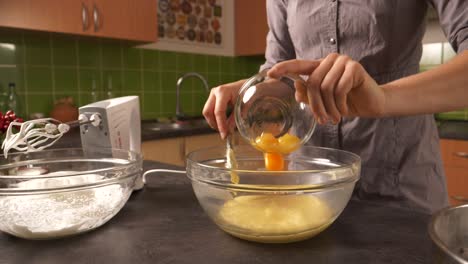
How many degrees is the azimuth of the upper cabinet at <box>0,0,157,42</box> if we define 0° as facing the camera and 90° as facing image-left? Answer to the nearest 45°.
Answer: approximately 315°

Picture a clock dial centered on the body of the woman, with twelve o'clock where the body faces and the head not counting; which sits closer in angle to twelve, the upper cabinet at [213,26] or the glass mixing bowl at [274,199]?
the glass mixing bowl

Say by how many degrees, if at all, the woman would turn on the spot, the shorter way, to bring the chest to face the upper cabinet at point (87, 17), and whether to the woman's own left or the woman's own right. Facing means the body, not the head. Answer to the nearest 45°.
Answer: approximately 90° to the woman's own right

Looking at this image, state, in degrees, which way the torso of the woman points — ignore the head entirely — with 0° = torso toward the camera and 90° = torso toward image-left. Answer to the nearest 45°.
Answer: approximately 45°
